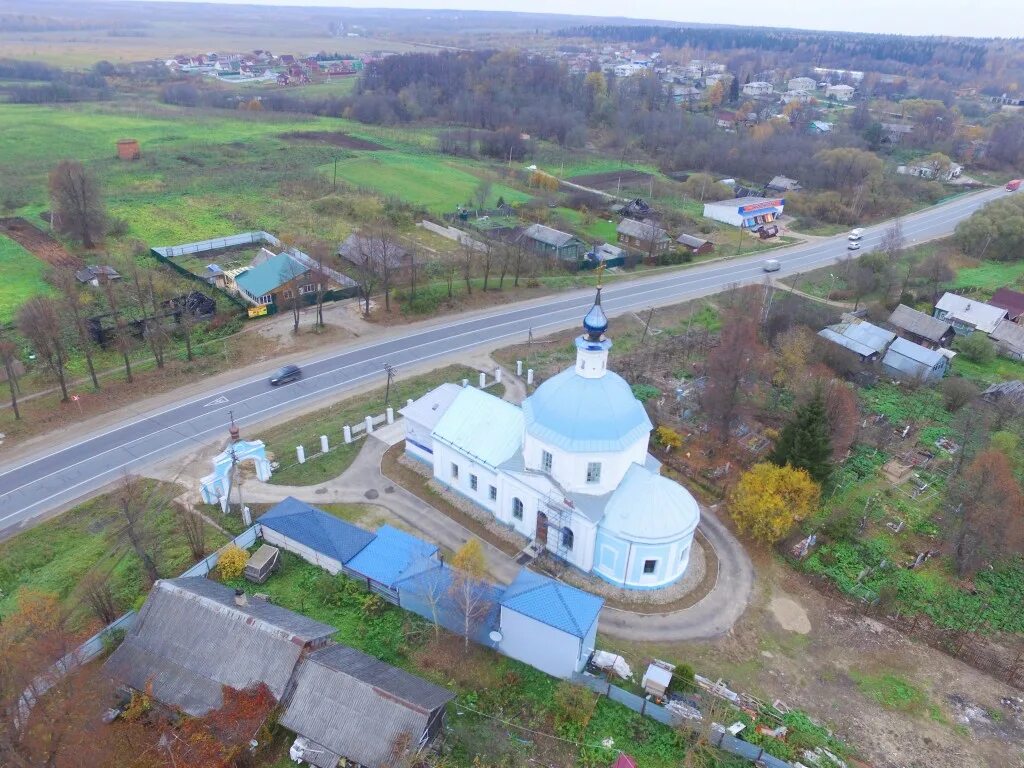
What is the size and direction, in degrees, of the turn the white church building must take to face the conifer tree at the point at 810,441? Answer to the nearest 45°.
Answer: approximately 90° to its right

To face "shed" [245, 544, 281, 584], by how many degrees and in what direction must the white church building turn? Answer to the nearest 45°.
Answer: approximately 45° to its left

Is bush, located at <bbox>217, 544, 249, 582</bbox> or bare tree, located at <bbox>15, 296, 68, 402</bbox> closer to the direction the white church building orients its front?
the bare tree

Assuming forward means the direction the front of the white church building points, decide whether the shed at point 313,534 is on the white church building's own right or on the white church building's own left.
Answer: on the white church building's own left

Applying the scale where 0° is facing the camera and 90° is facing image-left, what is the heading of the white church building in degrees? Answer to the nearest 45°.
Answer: approximately 135°

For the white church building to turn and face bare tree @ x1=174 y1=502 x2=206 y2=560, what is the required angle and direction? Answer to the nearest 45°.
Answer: approximately 45° to its left

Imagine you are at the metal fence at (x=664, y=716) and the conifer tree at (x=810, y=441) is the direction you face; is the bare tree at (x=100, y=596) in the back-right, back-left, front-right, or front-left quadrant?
back-left

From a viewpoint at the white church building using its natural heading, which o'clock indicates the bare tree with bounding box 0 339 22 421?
The bare tree is roughly at 11 o'clock from the white church building.

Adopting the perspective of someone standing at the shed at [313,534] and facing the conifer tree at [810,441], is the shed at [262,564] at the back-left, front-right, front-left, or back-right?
back-right

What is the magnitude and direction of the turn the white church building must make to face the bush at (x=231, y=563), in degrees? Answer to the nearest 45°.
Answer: approximately 45° to its left

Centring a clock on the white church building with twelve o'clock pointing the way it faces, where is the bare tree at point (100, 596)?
The bare tree is roughly at 10 o'clock from the white church building.

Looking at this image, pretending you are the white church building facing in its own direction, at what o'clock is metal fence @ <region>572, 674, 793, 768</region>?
The metal fence is roughly at 7 o'clock from the white church building.
